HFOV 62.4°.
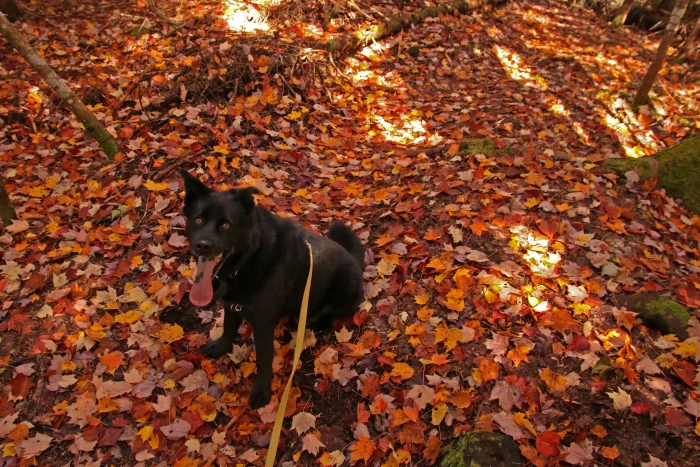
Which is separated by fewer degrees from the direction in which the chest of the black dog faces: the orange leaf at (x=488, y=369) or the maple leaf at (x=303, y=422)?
the maple leaf

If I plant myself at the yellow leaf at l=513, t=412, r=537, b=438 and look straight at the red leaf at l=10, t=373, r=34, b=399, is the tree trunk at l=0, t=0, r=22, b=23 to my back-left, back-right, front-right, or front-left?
front-right

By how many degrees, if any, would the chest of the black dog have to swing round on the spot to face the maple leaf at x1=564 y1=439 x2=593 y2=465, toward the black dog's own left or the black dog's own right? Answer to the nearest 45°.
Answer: approximately 90° to the black dog's own left

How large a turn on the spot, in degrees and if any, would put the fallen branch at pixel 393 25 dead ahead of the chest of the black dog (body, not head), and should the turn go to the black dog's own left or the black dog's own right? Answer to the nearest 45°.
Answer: approximately 135° to the black dog's own right

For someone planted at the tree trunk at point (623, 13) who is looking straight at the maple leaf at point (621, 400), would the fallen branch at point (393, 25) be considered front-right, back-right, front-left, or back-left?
front-right

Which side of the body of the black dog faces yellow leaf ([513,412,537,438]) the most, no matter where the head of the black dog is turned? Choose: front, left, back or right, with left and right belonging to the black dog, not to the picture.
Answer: left

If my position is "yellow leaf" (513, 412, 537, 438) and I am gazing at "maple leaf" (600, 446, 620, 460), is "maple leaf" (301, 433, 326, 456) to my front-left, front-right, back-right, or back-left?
back-right

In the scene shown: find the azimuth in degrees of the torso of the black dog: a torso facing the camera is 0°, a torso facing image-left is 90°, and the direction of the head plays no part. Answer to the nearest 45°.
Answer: approximately 45°

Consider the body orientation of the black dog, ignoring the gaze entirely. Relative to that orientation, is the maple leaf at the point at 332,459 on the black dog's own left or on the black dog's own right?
on the black dog's own left

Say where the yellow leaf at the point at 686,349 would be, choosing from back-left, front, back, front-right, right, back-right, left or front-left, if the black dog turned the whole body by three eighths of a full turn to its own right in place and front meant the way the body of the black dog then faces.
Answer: right

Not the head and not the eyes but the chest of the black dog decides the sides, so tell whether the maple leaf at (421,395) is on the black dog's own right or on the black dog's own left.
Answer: on the black dog's own left

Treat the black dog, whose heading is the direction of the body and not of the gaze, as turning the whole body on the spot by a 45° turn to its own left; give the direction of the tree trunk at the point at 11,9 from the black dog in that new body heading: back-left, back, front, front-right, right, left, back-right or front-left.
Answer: back-right

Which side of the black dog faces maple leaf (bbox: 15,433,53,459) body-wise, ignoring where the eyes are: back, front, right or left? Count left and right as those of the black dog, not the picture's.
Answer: front
